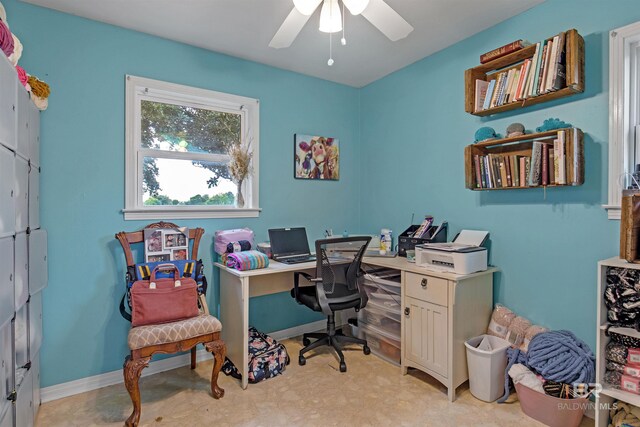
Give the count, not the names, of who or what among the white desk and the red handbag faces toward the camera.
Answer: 2

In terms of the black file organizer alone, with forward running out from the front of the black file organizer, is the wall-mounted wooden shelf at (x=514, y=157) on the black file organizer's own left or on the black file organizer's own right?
on the black file organizer's own left

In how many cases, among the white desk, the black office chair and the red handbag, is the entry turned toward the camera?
2

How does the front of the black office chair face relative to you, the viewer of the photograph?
facing away from the viewer and to the left of the viewer

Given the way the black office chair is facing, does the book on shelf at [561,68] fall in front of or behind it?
behind

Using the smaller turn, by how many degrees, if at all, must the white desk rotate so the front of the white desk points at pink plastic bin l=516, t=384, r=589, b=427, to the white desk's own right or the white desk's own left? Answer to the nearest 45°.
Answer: approximately 45° to the white desk's own left

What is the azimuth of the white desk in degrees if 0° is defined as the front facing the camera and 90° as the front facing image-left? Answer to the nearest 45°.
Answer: approximately 0°

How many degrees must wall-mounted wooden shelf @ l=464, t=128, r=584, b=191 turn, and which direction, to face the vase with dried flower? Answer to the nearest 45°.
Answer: approximately 45° to its right
